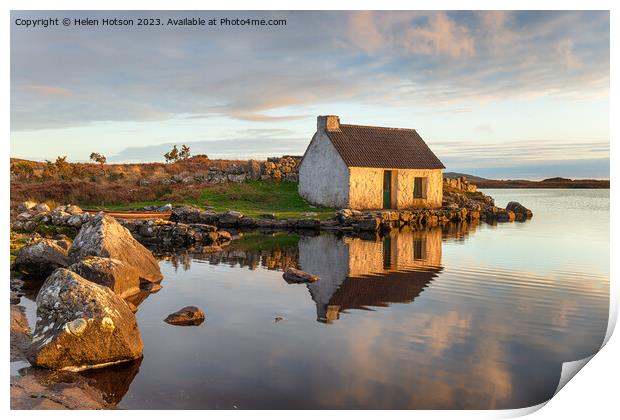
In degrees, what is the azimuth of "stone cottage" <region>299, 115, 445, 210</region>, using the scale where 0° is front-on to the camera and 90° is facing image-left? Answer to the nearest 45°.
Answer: approximately 315°

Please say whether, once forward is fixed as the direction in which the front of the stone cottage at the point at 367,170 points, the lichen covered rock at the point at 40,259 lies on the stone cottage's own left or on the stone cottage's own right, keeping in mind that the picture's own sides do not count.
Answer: on the stone cottage's own right

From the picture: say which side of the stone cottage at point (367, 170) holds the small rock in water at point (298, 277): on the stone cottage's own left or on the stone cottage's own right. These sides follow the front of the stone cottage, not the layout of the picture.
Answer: on the stone cottage's own right

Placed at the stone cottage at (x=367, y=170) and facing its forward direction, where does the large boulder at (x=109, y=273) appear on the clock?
The large boulder is roughly at 2 o'clock from the stone cottage.

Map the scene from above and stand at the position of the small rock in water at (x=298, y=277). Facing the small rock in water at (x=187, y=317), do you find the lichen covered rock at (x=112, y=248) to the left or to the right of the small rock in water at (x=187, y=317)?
right

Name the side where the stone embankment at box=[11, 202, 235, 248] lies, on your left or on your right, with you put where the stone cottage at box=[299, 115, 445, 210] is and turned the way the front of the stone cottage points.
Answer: on your right

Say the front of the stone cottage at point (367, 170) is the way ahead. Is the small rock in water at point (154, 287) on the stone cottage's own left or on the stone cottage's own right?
on the stone cottage's own right

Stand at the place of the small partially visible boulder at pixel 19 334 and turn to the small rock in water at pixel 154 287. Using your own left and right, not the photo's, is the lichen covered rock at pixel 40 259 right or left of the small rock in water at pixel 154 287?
left

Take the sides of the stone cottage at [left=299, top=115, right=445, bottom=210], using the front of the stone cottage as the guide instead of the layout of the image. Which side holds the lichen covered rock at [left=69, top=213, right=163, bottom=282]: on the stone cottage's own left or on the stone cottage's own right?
on the stone cottage's own right
